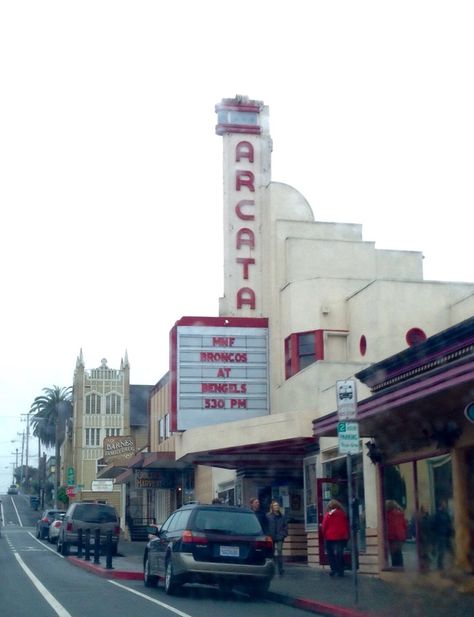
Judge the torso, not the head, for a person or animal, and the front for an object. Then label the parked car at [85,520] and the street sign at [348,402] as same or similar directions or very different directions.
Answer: very different directions

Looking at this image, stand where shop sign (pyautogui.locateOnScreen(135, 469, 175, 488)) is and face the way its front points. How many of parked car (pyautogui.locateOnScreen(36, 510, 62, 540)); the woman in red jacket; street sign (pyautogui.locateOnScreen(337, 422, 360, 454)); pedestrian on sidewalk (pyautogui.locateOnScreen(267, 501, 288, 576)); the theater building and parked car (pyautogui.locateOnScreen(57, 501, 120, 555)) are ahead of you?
5

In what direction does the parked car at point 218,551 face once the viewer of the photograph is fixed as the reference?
facing away from the viewer and to the left of the viewer

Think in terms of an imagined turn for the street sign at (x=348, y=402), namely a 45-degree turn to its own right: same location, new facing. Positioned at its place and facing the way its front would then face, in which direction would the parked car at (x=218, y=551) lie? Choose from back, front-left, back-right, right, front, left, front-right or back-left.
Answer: right

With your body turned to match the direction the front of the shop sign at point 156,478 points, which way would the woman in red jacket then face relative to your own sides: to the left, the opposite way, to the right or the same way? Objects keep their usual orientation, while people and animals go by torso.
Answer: the opposite way

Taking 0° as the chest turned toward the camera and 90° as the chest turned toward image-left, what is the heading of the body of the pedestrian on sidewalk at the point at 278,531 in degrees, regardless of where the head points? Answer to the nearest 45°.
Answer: approximately 0°

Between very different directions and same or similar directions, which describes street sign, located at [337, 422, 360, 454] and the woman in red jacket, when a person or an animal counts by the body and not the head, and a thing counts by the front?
very different directions

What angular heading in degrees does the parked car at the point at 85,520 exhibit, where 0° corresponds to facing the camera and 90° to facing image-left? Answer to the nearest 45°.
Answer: approximately 180°

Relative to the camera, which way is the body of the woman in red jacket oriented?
away from the camera
